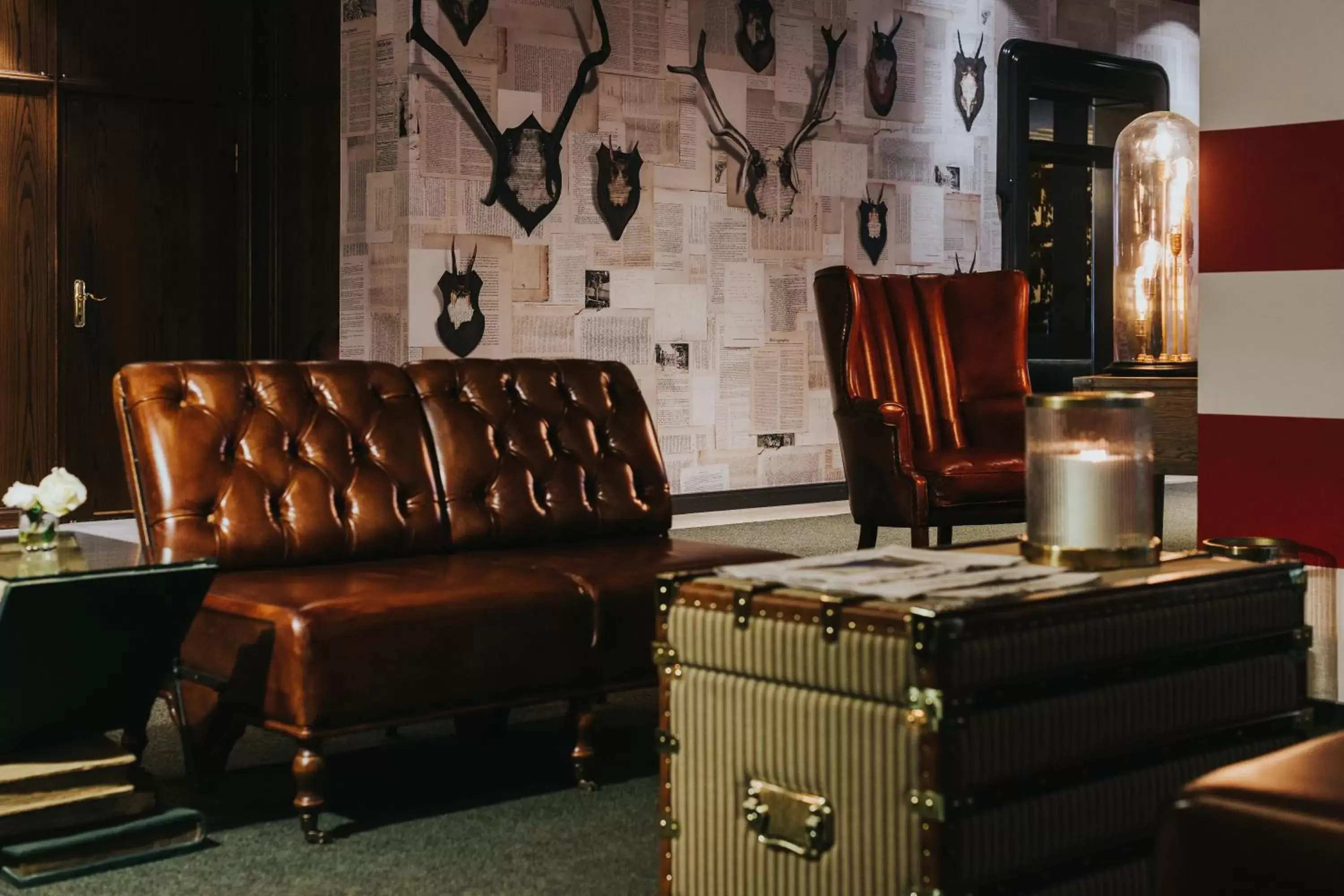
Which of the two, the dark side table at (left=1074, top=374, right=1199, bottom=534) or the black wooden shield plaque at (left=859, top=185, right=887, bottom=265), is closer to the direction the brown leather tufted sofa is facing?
the dark side table

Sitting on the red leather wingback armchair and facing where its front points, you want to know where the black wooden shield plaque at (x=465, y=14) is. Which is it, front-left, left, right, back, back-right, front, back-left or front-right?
back

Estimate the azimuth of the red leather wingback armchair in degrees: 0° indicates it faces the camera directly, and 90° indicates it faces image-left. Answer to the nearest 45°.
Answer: approximately 315°

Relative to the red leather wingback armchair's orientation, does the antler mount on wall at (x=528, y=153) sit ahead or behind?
behind

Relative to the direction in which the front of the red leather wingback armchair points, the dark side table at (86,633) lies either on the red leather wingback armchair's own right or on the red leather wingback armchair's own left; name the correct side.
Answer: on the red leather wingback armchair's own right

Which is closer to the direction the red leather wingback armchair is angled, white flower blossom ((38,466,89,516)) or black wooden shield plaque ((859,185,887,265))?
the white flower blossom

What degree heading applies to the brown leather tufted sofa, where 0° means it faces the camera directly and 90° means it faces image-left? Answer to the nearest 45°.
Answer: approximately 315°

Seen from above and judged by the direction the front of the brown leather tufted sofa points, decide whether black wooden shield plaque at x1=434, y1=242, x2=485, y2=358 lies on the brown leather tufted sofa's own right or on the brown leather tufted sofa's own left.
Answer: on the brown leather tufted sofa's own left

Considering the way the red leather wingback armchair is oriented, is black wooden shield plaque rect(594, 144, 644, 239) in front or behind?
behind
